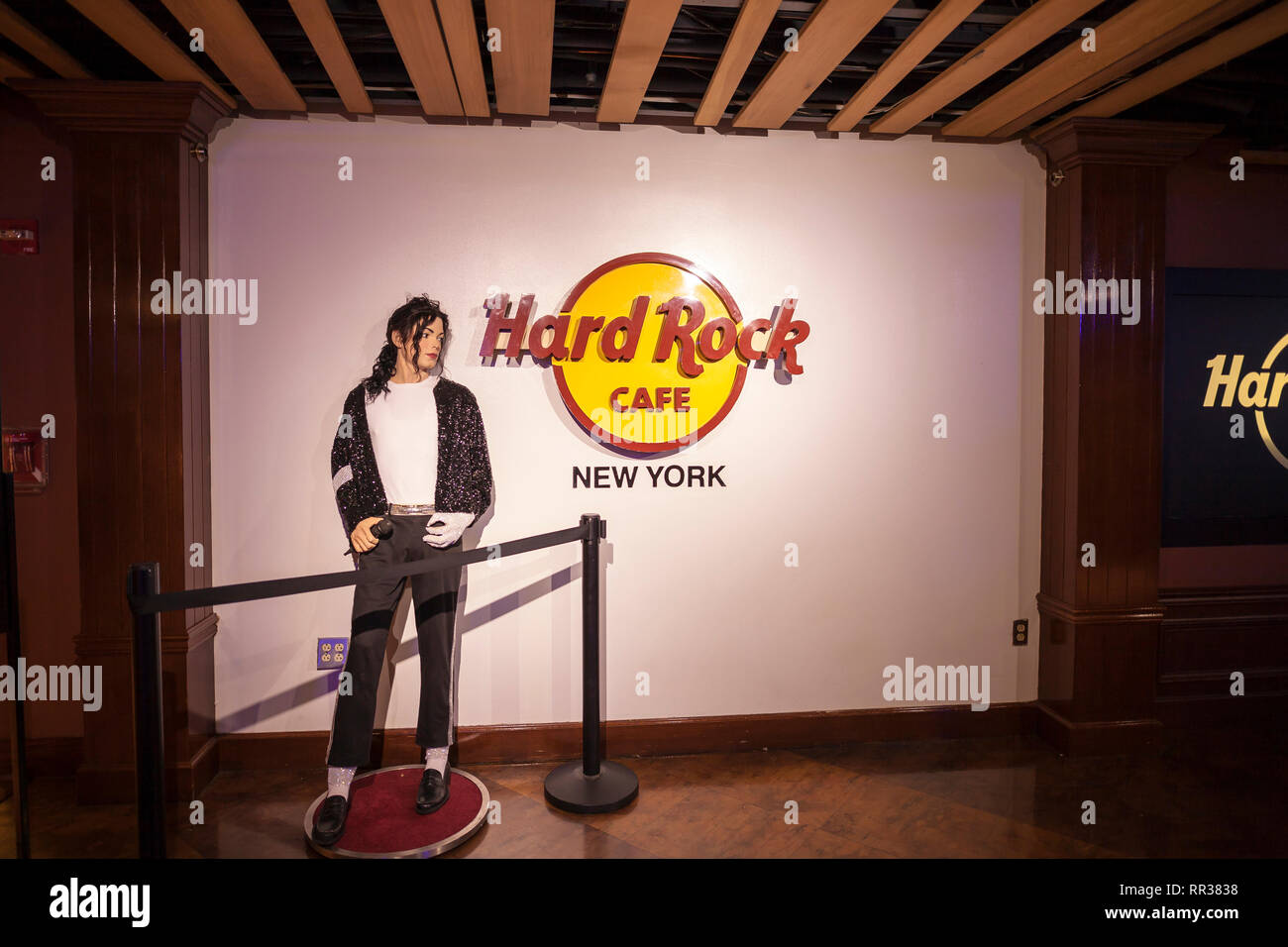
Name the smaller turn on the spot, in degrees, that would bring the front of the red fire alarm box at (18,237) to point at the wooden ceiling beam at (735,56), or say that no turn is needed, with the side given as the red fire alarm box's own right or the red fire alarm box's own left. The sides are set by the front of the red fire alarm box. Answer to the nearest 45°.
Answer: approximately 45° to the red fire alarm box's own left

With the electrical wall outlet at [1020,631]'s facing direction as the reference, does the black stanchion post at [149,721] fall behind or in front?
in front

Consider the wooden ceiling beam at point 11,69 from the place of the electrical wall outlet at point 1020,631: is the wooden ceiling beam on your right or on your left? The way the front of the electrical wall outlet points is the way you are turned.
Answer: on your right

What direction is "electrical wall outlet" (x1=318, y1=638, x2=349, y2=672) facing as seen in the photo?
toward the camera

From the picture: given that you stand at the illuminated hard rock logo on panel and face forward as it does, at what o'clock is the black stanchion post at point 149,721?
The black stanchion post is roughly at 1 o'clock from the illuminated hard rock logo on panel.

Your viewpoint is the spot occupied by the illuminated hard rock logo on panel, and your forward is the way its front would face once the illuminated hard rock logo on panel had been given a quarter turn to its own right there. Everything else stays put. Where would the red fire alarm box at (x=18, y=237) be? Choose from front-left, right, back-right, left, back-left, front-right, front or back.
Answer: front-left

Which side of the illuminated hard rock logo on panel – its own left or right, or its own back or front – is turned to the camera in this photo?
front

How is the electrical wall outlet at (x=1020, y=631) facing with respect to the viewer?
toward the camera

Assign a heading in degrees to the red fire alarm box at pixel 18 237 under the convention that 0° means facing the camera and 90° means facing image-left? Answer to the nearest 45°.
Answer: approximately 0°

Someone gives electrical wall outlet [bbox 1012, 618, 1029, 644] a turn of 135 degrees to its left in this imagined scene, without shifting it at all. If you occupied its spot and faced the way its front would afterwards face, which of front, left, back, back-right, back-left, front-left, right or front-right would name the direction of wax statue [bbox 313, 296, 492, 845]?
back
